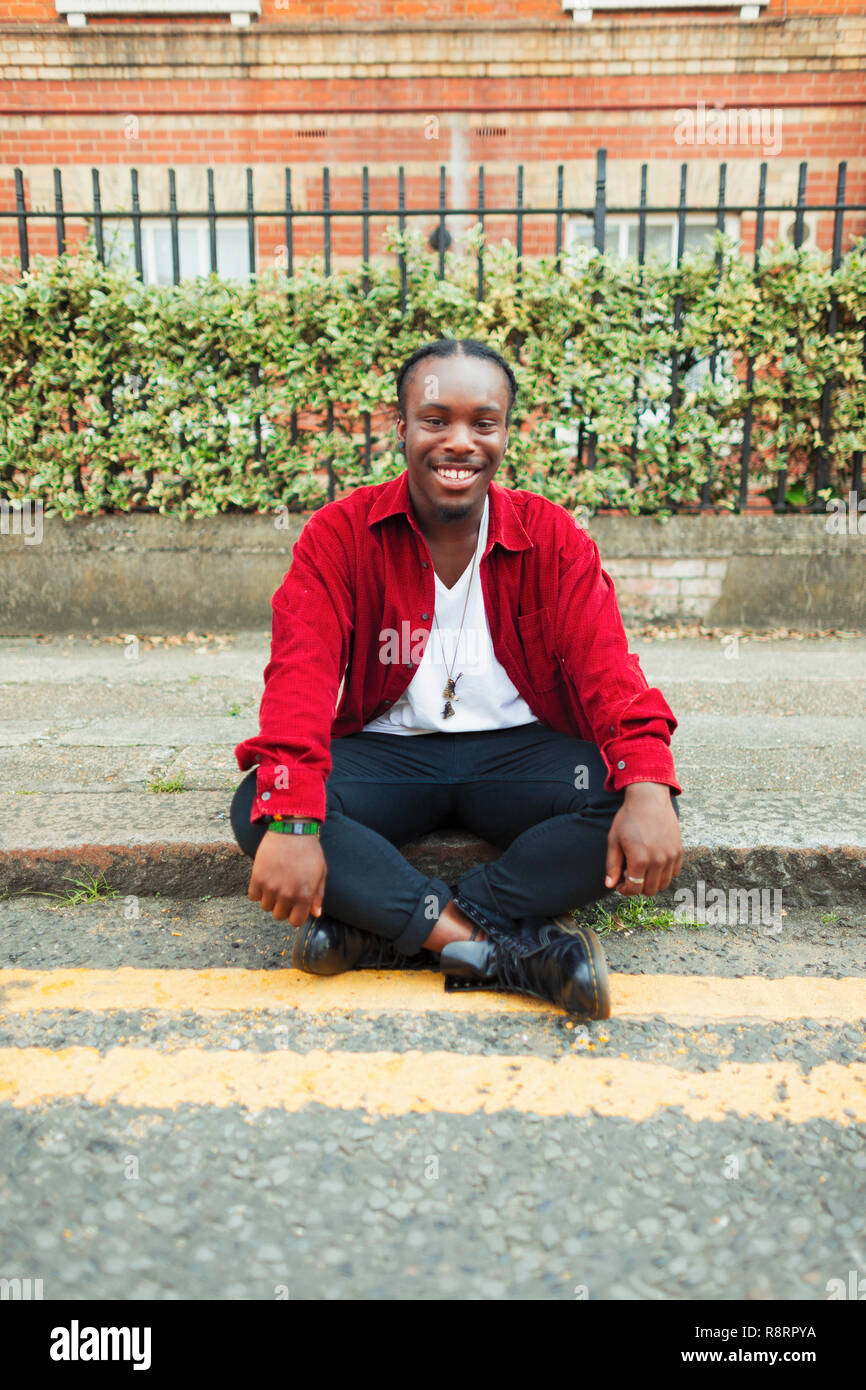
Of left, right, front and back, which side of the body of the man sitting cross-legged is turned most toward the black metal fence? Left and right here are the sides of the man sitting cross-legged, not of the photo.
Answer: back

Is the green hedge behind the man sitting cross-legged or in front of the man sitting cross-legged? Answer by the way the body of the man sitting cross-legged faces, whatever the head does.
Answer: behind

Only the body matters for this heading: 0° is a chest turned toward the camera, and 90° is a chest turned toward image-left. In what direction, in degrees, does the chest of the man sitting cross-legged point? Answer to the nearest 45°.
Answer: approximately 0°

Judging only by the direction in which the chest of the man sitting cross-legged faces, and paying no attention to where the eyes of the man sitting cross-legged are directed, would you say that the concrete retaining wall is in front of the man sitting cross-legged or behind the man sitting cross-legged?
behind
